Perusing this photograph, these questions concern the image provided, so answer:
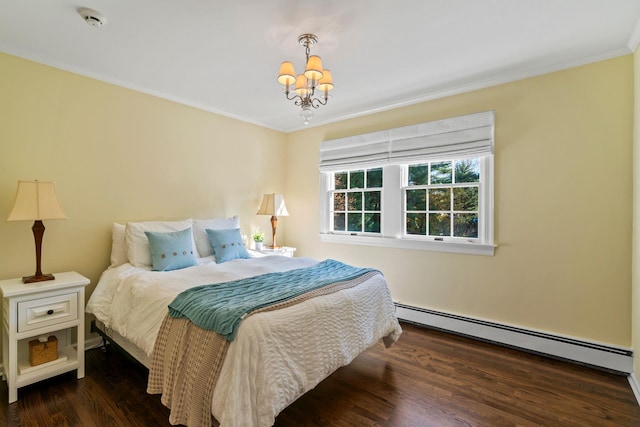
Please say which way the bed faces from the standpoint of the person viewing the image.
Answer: facing the viewer and to the right of the viewer

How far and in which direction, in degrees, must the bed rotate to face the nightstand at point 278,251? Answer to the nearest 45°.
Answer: approximately 135° to its left

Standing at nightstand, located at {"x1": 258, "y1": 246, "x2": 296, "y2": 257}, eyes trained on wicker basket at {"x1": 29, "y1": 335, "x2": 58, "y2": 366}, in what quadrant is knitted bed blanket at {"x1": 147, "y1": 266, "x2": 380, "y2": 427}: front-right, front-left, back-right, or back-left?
front-left

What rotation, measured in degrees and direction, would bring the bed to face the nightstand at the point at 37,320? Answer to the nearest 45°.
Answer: approximately 135° to its right

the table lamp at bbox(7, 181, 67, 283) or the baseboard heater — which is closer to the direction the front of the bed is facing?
the baseboard heater

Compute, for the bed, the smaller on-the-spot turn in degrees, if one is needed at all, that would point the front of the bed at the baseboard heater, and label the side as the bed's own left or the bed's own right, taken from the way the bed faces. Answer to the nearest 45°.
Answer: approximately 45° to the bed's own left

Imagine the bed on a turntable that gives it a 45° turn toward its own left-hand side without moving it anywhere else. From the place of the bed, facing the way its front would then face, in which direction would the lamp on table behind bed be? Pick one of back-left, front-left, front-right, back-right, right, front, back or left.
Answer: left
